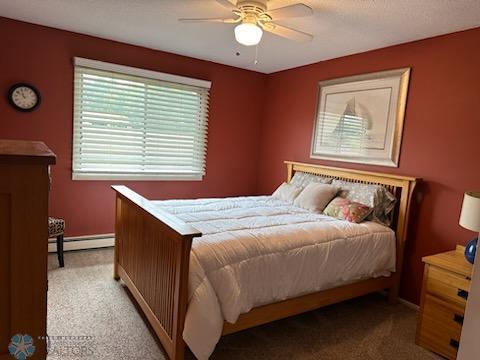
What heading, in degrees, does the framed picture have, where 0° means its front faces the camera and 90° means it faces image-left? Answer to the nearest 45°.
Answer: approximately 45°

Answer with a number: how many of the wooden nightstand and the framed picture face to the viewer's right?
0

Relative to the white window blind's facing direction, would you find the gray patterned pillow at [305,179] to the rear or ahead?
ahead

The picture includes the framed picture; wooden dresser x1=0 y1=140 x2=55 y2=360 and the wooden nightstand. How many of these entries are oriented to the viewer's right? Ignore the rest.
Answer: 1

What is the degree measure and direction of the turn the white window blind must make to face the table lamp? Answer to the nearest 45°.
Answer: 0° — it already faces it

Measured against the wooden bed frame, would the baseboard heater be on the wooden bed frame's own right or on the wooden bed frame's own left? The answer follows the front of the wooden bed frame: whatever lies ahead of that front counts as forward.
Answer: on the wooden bed frame's own right

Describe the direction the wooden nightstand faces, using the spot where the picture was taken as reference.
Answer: facing the viewer and to the left of the viewer

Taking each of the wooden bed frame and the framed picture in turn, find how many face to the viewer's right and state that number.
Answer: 0

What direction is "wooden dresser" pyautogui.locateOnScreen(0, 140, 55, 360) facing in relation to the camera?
to the viewer's right

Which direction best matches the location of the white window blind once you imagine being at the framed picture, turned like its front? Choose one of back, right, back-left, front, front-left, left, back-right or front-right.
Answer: front-right

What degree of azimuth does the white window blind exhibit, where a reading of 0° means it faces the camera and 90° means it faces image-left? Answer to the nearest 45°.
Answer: approximately 315°

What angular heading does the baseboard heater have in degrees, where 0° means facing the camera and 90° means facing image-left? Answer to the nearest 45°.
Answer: approximately 315°

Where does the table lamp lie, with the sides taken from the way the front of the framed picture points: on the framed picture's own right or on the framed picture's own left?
on the framed picture's own left

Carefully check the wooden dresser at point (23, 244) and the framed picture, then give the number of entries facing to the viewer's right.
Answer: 1
